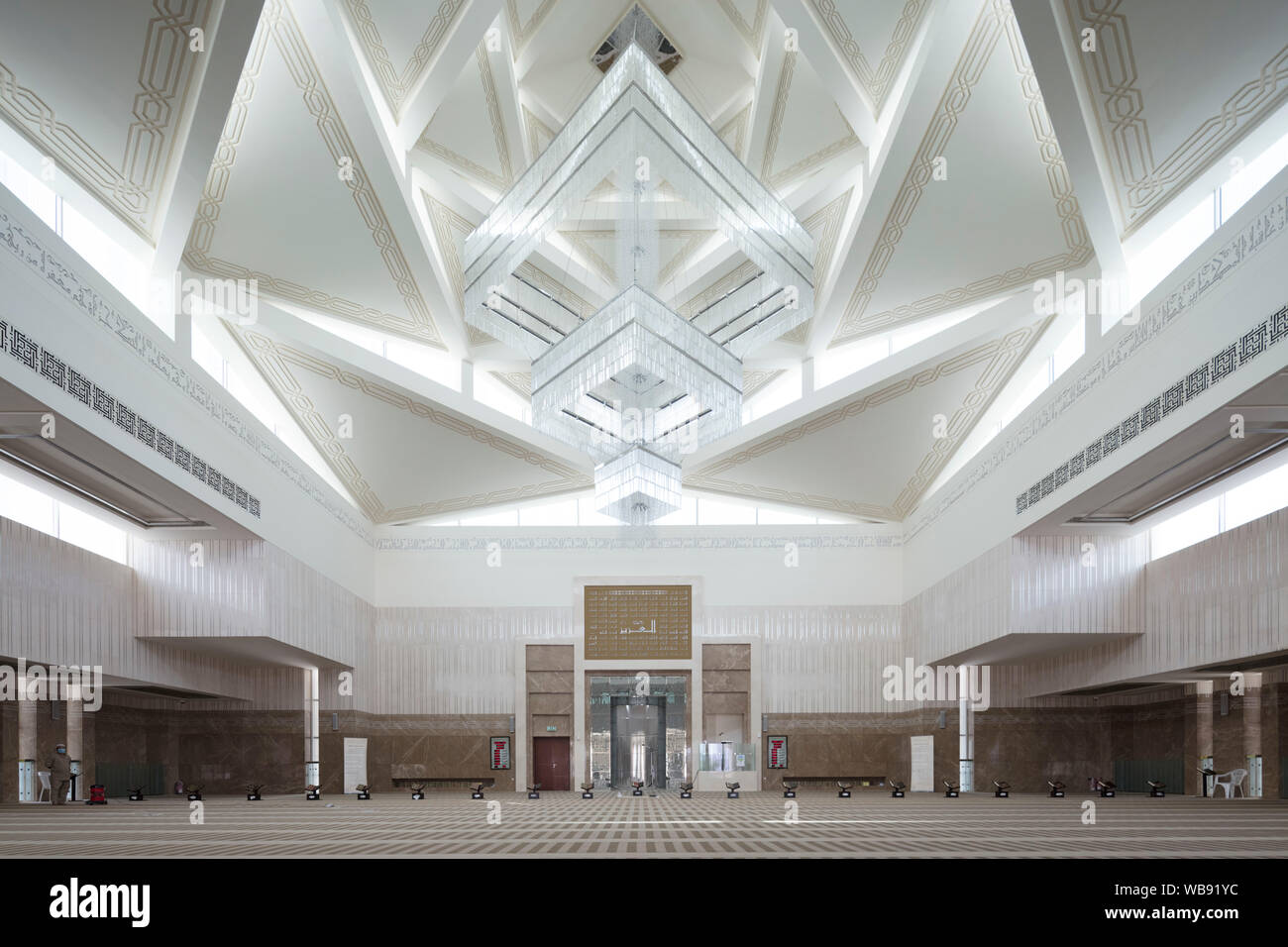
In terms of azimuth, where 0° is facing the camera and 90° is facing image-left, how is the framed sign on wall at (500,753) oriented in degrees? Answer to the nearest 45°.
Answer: approximately 0°

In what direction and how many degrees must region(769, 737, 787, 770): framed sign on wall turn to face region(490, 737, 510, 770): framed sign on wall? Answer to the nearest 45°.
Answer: approximately 90° to its right

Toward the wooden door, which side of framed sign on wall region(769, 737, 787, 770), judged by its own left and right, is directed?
right

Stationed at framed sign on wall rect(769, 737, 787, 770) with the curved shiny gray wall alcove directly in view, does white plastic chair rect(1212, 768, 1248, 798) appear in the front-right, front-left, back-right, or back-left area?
back-left

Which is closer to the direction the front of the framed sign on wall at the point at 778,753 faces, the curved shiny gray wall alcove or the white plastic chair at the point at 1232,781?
the white plastic chair

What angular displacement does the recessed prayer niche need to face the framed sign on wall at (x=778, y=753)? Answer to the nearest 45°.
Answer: approximately 90° to its left

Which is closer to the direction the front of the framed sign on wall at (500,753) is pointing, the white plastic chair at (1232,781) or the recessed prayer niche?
the white plastic chair

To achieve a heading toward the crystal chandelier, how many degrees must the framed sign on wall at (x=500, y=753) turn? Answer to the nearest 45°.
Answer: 0° — it already faces it
